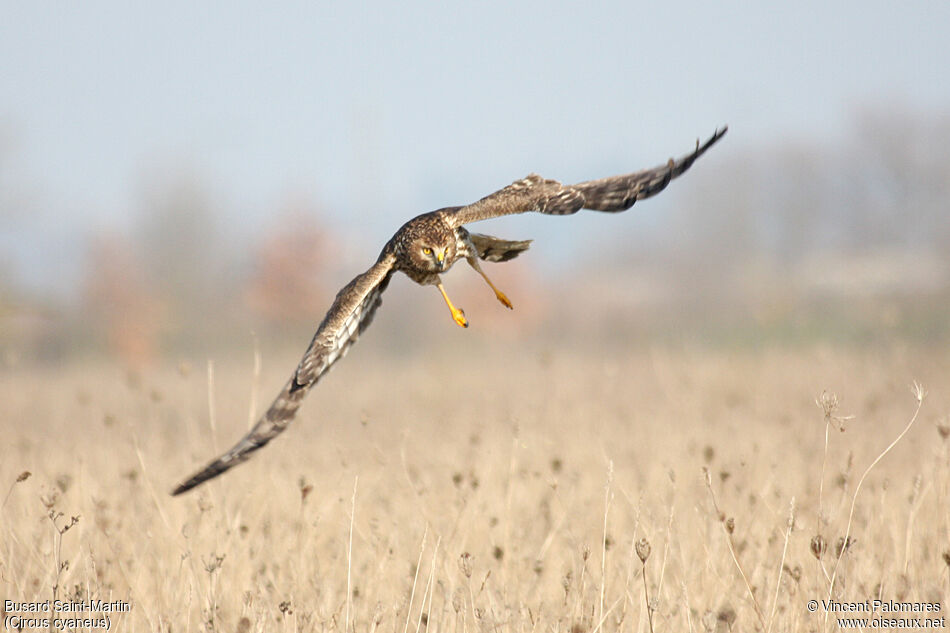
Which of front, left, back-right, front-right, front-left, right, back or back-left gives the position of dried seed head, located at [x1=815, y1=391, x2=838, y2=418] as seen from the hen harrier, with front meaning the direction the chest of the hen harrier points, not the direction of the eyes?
front-left

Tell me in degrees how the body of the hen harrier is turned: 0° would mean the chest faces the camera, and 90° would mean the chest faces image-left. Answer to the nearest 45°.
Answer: approximately 0°

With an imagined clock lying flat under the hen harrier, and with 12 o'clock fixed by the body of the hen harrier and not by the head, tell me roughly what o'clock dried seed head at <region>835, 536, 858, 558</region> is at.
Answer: The dried seed head is roughly at 10 o'clock from the hen harrier.
